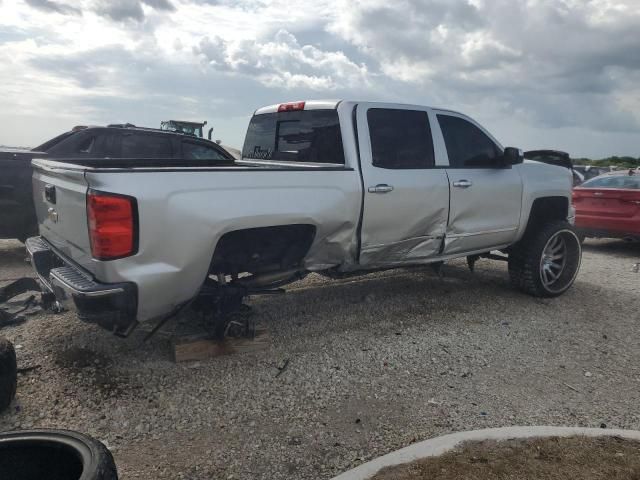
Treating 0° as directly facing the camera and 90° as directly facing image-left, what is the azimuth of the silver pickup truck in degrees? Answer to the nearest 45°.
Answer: approximately 225°

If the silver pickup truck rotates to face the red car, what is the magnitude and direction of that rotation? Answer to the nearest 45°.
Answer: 0° — it already faces it

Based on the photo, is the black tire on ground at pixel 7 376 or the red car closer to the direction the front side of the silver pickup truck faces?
the red car

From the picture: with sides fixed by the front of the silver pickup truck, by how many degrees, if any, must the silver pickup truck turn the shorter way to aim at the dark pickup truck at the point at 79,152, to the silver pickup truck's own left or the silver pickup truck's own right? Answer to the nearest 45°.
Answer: approximately 90° to the silver pickup truck's own left
